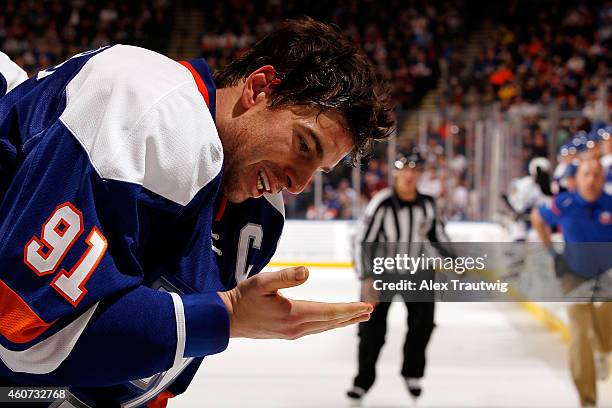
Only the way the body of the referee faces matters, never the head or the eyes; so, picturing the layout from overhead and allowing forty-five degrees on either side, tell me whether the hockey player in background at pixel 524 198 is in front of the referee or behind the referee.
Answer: behind

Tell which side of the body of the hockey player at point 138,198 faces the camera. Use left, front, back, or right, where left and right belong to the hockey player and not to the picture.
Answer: right

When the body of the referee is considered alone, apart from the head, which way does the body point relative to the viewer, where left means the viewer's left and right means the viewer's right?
facing the viewer

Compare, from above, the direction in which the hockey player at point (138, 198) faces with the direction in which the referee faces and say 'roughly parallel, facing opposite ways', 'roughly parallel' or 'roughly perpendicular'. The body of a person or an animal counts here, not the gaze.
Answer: roughly perpendicular

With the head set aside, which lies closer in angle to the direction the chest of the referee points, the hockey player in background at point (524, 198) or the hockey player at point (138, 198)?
the hockey player

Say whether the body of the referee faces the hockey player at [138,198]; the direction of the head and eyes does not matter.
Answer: yes

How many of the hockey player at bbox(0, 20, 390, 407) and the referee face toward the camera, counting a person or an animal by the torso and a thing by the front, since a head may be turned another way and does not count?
1
